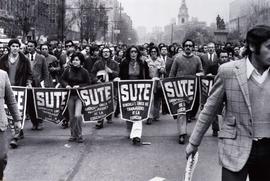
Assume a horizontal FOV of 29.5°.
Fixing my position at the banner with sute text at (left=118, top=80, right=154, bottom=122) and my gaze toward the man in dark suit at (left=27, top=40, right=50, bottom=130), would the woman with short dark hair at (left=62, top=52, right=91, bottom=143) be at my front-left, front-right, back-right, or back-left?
front-left

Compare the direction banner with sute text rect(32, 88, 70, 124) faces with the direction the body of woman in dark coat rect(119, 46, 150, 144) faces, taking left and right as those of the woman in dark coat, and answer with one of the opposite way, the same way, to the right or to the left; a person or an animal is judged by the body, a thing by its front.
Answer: the same way

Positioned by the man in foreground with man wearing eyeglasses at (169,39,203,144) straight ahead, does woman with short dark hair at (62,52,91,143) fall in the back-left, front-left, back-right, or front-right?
front-left

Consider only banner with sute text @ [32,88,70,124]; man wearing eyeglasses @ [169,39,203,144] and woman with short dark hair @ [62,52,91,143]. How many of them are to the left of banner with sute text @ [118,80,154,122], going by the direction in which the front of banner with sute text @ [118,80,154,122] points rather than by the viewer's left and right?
1

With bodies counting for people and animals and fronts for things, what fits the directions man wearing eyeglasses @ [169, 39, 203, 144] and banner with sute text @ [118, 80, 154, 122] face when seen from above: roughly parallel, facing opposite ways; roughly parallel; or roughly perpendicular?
roughly parallel

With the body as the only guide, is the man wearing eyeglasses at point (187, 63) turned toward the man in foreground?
yes

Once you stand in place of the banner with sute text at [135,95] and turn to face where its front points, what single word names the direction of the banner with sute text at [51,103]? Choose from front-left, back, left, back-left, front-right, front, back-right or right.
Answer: right

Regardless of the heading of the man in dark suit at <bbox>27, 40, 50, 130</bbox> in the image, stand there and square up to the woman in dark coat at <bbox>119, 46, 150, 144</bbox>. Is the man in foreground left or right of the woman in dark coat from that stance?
right

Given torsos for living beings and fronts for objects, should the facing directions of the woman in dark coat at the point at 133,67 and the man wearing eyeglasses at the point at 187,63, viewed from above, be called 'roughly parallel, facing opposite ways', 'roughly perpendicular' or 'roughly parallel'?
roughly parallel

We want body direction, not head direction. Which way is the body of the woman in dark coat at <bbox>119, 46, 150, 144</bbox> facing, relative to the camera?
toward the camera

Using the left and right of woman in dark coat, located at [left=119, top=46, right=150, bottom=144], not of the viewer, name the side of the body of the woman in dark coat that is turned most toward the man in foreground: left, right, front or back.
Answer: front

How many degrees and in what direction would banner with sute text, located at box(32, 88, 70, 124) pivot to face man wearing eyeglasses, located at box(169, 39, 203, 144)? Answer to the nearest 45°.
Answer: approximately 90° to its left

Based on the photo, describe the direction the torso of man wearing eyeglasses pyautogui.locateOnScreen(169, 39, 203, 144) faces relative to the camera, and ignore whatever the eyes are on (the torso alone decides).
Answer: toward the camera
